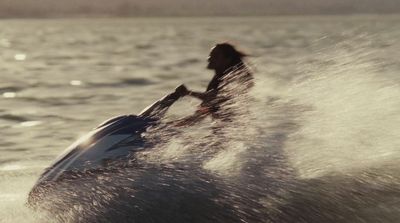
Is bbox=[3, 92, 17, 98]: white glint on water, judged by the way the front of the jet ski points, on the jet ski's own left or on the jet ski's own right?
on the jet ski's own right

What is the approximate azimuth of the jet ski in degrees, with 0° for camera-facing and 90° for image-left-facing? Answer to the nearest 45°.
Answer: approximately 90°

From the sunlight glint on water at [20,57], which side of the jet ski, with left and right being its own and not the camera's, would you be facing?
right
